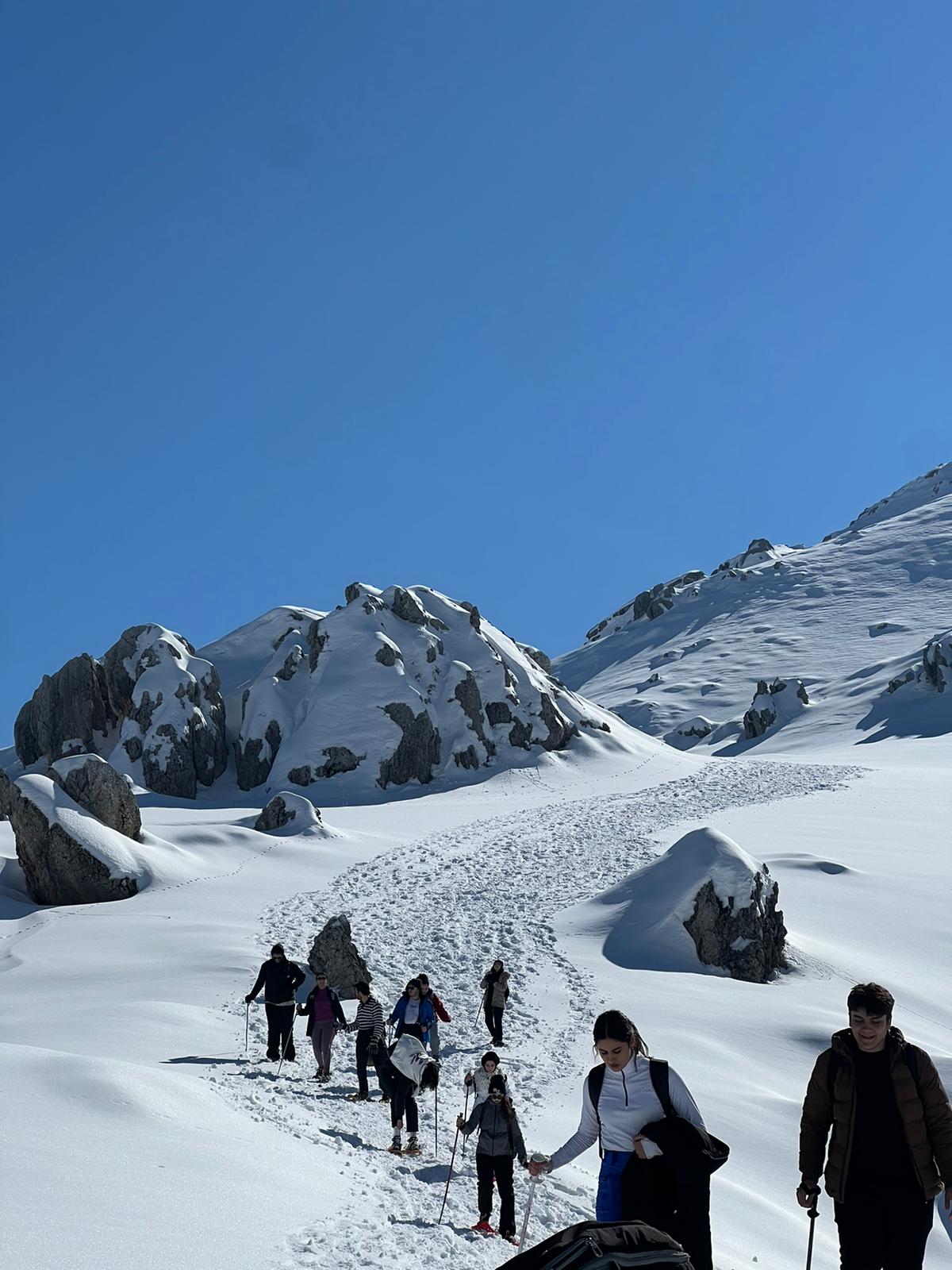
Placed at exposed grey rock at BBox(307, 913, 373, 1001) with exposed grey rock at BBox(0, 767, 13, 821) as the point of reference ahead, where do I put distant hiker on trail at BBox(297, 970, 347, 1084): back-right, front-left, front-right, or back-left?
back-left

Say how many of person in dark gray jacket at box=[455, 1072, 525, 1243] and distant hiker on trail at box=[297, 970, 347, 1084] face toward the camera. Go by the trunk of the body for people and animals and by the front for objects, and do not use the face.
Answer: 2

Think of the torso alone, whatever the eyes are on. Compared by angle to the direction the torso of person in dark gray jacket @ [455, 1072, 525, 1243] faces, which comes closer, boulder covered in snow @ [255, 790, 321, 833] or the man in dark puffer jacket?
the man in dark puffer jacket

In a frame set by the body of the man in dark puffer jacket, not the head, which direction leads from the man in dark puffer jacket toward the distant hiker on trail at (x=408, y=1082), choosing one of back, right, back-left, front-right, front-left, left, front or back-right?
back-right

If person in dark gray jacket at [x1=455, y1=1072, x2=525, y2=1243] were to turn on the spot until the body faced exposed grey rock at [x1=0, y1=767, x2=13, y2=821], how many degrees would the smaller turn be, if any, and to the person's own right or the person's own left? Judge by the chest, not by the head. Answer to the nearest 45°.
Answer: approximately 135° to the person's own right

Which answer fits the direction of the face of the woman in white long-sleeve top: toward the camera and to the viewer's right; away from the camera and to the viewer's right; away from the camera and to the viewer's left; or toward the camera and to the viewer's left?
toward the camera and to the viewer's left

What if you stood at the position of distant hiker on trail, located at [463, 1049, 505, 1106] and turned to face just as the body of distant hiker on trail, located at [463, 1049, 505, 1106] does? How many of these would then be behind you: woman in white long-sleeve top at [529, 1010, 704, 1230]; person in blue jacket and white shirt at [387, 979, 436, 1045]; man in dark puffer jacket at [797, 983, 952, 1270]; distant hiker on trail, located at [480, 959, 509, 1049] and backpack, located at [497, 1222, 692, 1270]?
2

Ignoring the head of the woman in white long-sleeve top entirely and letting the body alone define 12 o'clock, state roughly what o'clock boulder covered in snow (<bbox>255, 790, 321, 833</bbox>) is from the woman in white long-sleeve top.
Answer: The boulder covered in snow is roughly at 4 o'clock from the woman in white long-sleeve top.

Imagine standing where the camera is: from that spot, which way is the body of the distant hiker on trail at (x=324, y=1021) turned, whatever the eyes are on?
toward the camera

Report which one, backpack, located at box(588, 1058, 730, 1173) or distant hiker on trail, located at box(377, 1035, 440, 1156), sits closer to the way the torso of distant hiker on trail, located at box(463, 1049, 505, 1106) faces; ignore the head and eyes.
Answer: the backpack

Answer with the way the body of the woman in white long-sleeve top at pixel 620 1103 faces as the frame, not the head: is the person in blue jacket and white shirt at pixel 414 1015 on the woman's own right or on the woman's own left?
on the woman's own right

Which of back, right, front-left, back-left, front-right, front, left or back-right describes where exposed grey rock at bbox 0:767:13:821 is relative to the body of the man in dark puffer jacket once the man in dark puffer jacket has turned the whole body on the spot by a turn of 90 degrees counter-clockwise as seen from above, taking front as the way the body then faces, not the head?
back-left

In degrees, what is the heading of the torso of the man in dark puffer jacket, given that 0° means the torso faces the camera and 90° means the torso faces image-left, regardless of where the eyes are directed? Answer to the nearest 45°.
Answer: approximately 0°

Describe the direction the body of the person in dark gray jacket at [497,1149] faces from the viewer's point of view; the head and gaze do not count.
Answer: toward the camera

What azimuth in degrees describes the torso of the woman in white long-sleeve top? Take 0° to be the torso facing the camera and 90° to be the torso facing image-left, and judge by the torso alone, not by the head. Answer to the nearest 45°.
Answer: approximately 45°
